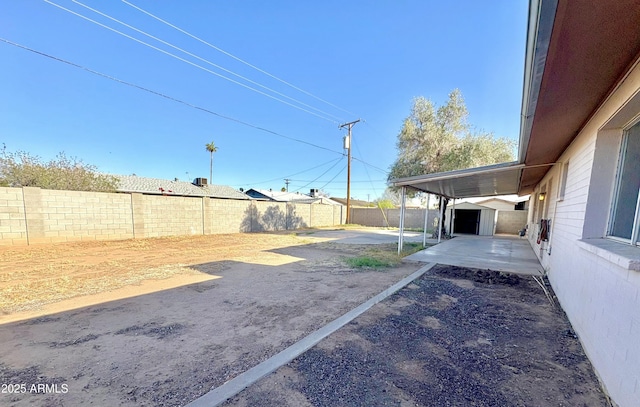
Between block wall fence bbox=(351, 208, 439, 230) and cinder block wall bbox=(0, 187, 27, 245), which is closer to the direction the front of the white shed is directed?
the cinder block wall

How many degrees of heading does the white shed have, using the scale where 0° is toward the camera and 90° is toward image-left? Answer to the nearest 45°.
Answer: approximately 0°

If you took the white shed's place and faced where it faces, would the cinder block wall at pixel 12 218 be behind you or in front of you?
in front

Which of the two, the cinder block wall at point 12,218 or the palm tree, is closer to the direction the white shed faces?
the cinder block wall

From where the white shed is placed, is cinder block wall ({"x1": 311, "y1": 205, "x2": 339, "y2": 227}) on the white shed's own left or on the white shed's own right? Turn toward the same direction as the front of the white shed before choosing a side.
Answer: on the white shed's own right

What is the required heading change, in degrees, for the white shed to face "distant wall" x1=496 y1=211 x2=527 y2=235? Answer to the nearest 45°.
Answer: approximately 135° to its left

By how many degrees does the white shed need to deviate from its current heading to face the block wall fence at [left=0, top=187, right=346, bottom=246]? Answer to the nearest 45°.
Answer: approximately 45° to its right

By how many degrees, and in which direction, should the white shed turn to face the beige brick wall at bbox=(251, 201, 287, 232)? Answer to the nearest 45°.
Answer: approximately 45° to its right

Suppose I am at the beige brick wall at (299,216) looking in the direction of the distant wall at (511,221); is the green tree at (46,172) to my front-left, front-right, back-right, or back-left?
back-right

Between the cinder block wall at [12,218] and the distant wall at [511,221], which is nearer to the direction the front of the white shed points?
the cinder block wall
